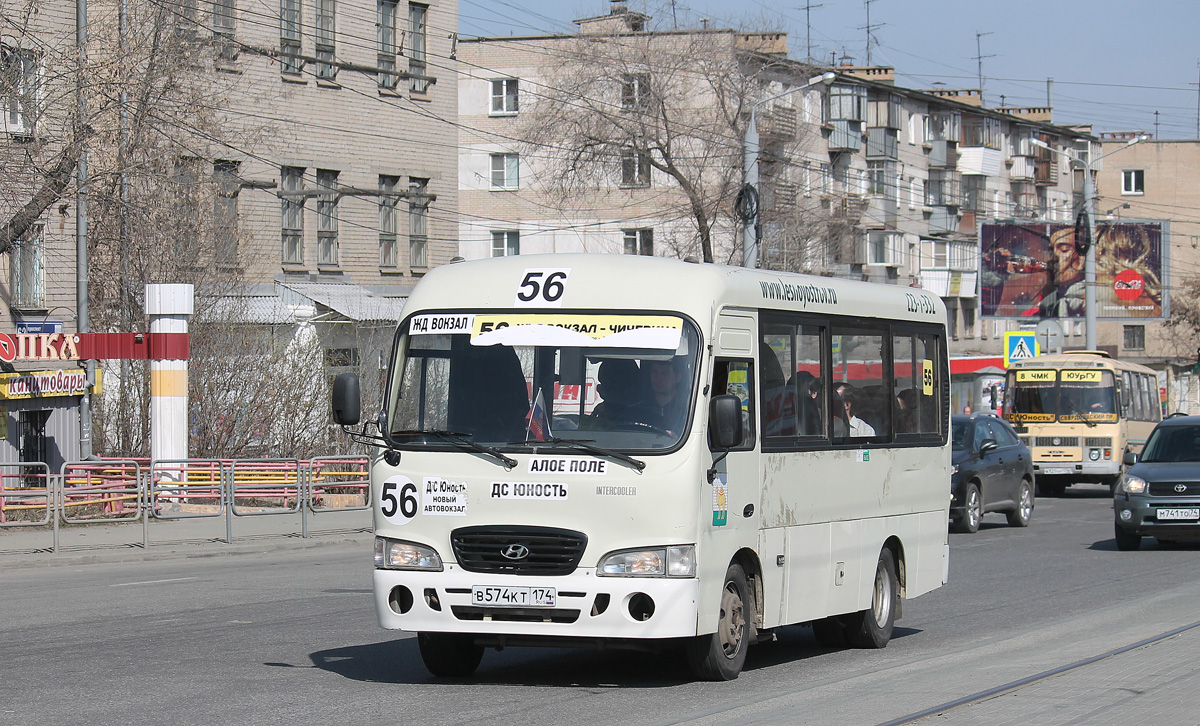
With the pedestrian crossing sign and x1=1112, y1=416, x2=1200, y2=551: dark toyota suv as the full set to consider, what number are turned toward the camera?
2

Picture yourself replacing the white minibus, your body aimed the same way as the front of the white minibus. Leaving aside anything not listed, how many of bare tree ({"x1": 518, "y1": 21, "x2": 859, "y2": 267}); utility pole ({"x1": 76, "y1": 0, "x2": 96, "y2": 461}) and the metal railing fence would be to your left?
0

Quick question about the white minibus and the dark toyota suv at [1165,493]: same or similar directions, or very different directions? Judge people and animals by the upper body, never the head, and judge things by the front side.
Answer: same or similar directions

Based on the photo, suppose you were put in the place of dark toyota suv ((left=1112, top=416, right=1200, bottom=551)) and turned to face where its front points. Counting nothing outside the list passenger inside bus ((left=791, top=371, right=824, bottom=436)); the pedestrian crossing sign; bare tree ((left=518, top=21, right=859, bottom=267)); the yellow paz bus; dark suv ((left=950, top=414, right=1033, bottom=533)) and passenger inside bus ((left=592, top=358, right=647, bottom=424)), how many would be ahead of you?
2

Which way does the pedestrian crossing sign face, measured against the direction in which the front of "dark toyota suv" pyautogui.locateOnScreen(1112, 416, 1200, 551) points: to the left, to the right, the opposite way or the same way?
the same way

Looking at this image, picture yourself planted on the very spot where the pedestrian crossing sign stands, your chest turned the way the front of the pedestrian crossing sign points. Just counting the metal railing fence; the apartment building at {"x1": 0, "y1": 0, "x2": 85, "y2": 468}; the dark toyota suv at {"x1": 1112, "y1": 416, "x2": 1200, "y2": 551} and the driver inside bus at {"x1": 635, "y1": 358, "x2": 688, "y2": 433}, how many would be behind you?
0

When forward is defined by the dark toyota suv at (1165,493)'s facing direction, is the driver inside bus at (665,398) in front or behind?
in front

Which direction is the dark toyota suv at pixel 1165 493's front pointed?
toward the camera

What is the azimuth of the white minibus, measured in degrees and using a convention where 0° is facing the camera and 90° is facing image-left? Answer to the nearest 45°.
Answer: approximately 45°

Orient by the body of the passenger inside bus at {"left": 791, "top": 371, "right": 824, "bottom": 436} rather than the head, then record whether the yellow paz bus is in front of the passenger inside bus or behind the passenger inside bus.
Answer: behind

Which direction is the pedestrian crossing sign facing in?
toward the camera

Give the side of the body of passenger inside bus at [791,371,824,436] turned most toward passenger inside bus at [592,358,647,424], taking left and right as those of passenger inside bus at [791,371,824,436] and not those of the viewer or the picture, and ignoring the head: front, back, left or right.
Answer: front

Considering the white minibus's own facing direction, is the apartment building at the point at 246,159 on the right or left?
on its right

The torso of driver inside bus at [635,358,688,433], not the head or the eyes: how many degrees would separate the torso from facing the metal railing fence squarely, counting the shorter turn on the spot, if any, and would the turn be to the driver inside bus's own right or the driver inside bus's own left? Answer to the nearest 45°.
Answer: approximately 90° to the driver inside bus's own right

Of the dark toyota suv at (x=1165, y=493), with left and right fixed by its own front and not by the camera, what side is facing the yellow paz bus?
back

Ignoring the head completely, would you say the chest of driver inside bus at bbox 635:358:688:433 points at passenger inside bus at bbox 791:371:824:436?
no

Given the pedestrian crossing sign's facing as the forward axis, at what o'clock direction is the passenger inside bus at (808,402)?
The passenger inside bus is roughly at 12 o'clock from the pedestrian crossing sign.
